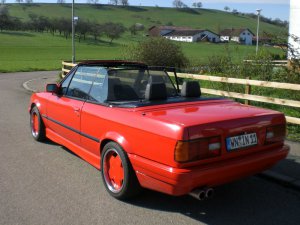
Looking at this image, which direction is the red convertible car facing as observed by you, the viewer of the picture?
facing away from the viewer and to the left of the viewer

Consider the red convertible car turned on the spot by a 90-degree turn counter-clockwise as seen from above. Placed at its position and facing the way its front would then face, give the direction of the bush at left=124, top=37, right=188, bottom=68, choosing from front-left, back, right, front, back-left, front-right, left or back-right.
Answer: back-right
